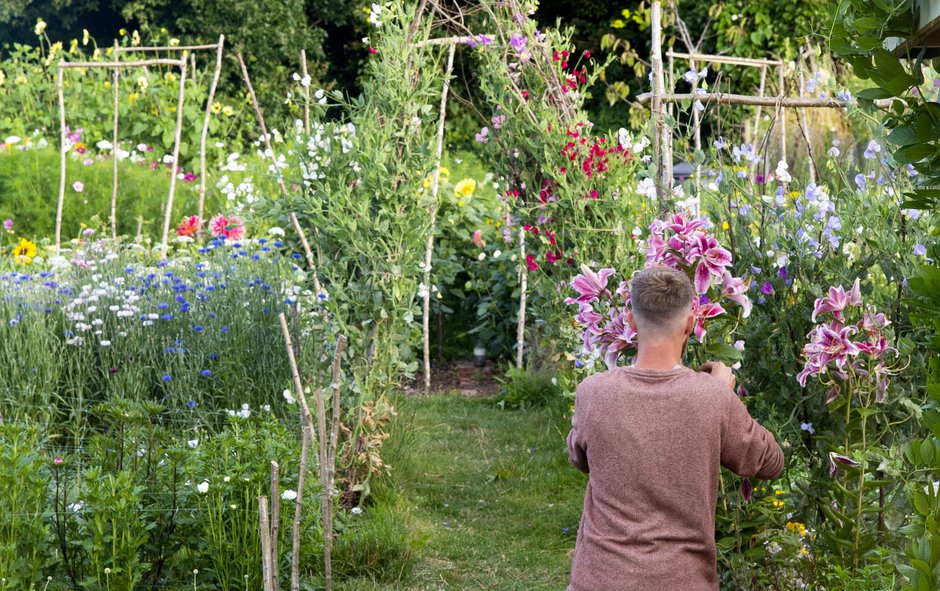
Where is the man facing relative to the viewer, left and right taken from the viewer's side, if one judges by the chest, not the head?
facing away from the viewer

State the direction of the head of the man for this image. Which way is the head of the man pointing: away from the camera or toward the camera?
away from the camera

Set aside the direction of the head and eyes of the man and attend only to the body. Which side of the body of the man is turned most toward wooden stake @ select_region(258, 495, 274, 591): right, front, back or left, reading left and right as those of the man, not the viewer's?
left

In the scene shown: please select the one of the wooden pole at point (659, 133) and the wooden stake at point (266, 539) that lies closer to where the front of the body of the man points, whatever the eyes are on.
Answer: the wooden pole

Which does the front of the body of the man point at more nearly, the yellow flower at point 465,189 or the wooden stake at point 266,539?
the yellow flower

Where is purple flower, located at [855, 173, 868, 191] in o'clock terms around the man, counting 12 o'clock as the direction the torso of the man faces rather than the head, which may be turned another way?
The purple flower is roughly at 1 o'clock from the man.
